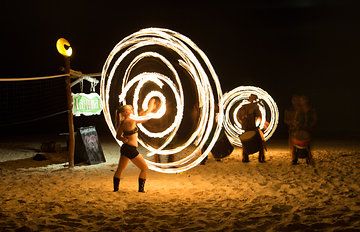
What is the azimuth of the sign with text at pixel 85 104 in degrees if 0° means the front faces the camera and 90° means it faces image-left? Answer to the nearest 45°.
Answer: approximately 0°
